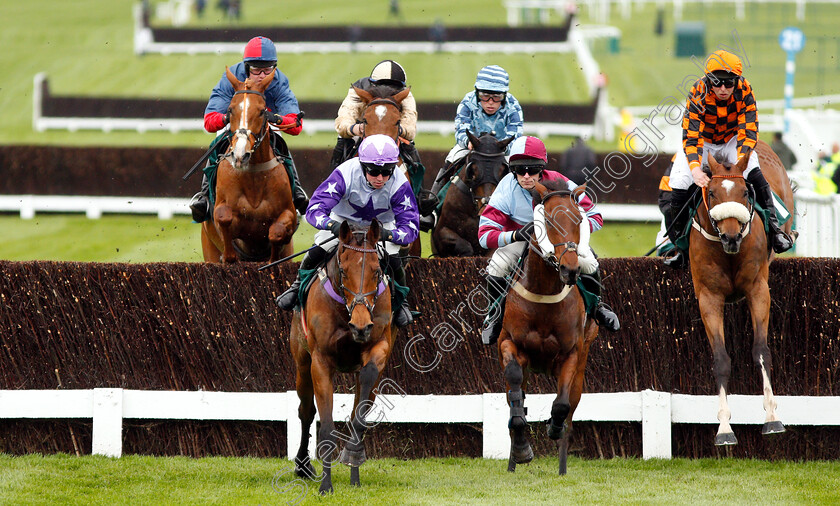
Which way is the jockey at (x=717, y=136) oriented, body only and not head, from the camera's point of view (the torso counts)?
toward the camera

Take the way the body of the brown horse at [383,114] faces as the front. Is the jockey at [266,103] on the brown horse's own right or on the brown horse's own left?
on the brown horse's own right

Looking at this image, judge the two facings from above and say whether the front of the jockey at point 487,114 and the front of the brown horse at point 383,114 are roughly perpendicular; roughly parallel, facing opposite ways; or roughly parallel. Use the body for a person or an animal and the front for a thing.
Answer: roughly parallel

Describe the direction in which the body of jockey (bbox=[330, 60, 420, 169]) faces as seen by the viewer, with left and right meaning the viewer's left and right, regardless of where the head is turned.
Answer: facing the viewer

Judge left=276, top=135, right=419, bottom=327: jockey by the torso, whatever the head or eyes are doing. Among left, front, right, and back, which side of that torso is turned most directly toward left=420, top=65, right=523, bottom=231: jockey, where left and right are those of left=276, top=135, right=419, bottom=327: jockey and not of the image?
back

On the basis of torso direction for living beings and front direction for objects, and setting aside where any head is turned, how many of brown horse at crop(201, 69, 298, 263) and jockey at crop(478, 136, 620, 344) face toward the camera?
2

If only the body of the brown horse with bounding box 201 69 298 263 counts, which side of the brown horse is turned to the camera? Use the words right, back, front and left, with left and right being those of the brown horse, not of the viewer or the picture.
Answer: front

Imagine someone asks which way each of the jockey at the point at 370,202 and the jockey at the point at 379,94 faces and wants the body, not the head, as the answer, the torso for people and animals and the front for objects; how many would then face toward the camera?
2

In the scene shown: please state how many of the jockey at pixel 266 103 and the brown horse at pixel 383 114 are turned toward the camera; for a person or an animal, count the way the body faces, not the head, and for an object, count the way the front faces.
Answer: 2

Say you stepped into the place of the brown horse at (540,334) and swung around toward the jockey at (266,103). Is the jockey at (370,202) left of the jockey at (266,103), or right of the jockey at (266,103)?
left

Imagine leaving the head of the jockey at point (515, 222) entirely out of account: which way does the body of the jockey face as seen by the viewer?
toward the camera
